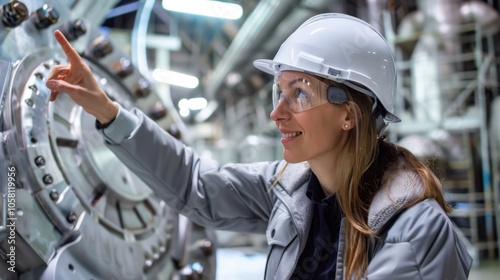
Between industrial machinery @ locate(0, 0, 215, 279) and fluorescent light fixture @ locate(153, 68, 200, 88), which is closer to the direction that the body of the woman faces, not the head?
the industrial machinery

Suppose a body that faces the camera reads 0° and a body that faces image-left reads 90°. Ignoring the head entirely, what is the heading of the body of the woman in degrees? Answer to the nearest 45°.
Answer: approximately 45°

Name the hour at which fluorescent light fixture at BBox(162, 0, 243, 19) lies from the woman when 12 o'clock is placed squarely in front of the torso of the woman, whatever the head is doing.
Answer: The fluorescent light fixture is roughly at 4 o'clock from the woman.

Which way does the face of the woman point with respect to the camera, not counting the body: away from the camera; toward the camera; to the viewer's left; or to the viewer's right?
to the viewer's left

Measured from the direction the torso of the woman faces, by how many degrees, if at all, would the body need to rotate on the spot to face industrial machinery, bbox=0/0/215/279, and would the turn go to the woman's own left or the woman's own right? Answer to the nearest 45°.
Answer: approximately 45° to the woman's own right

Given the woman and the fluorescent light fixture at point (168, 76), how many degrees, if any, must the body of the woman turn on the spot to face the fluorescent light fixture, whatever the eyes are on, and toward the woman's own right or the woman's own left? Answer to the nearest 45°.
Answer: approximately 135° to the woman's own right
